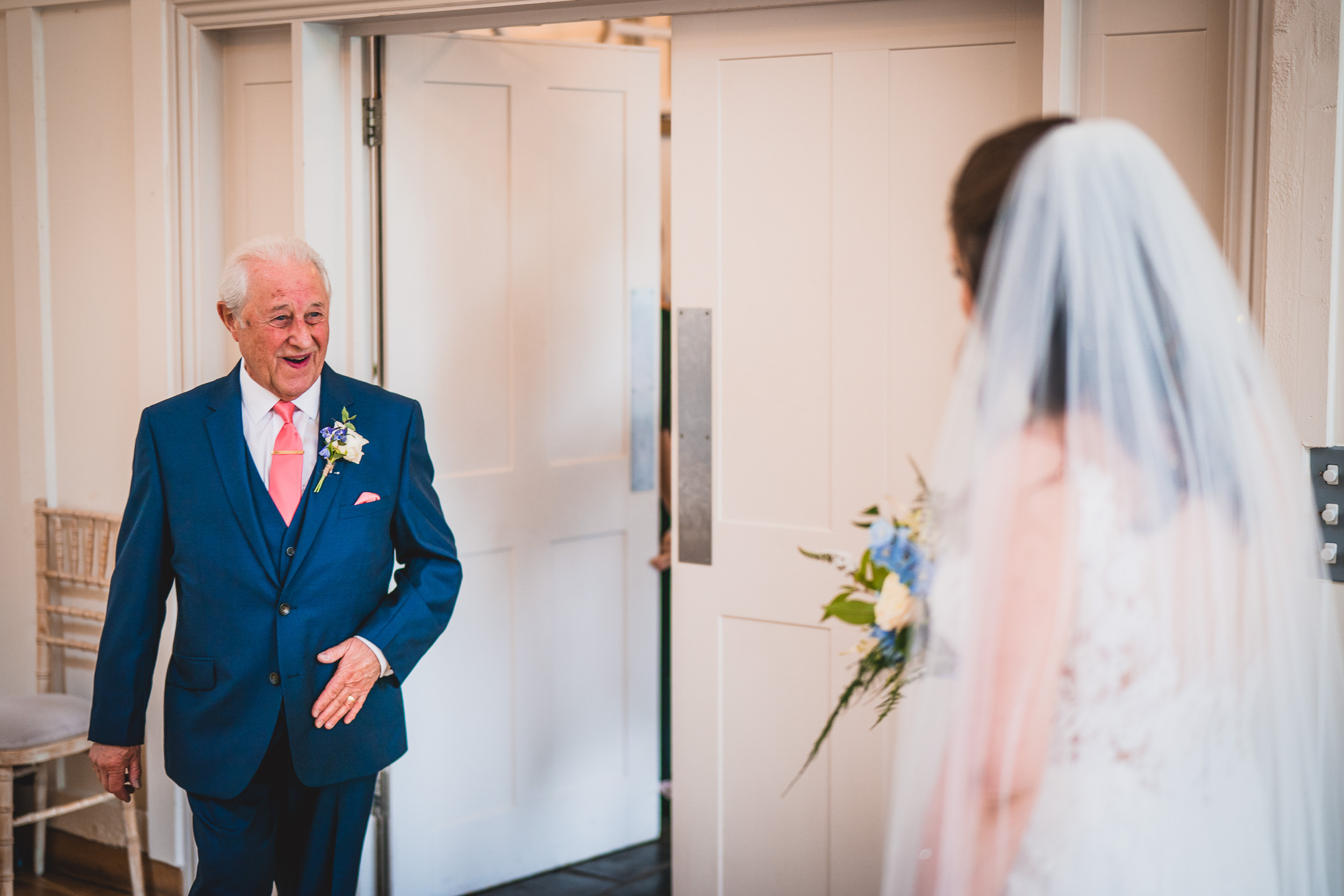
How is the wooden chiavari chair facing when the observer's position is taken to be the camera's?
facing the viewer and to the left of the viewer

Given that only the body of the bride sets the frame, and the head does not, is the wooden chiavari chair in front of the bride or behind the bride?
in front

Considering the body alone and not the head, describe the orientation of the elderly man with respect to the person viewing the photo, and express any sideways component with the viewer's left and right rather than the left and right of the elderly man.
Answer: facing the viewer

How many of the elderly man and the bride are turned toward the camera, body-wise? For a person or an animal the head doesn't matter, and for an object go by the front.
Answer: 1

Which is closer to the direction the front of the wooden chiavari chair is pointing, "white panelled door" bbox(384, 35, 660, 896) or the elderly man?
the elderly man

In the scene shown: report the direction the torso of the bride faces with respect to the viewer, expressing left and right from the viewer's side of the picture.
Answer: facing away from the viewer and to the left of the viewer

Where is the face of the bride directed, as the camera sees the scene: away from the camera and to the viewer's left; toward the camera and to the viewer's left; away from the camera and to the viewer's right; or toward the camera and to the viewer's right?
away from the camera and to the viewer's left

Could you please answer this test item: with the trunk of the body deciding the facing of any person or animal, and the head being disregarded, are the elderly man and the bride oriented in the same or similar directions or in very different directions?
very different directions

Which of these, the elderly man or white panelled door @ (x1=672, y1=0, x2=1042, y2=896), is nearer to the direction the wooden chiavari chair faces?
the elderly man

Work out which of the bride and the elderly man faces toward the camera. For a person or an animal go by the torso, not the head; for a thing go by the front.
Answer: the elderly man
